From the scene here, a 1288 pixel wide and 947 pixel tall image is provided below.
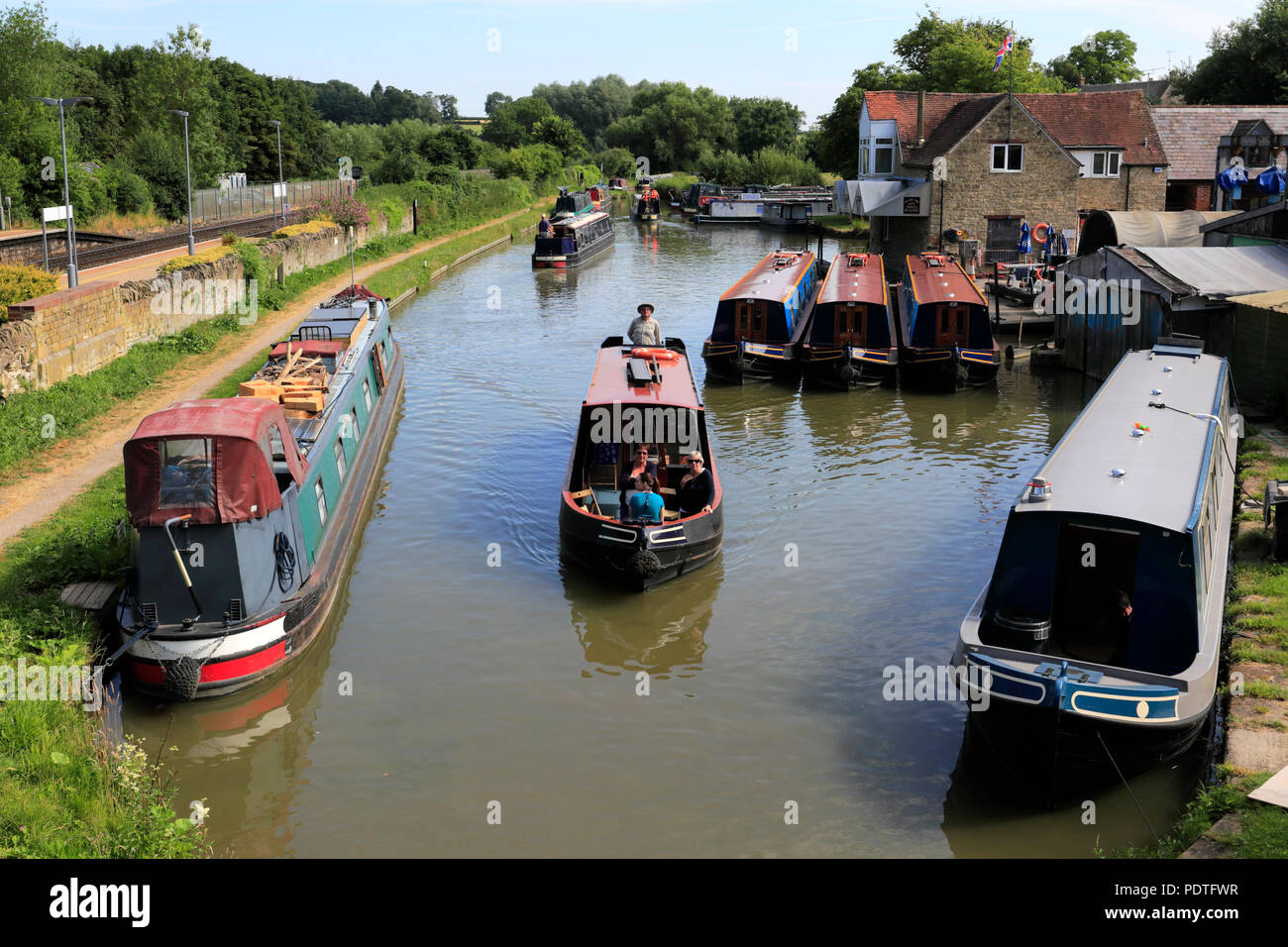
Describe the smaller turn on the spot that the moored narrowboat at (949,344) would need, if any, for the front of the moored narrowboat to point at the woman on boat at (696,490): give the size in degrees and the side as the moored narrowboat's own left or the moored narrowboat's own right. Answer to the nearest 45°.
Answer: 0° — it already faces them

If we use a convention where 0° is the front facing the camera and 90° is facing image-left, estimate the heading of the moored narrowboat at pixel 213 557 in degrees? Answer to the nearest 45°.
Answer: approximately 225°

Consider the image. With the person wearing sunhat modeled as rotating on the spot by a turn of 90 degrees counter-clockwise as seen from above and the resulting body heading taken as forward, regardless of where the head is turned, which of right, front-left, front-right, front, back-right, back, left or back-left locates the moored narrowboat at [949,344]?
front-left

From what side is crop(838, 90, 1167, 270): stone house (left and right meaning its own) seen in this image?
front

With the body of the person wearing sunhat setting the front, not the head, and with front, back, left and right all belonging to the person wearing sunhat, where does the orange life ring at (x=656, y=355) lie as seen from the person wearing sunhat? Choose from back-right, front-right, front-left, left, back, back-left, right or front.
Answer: front

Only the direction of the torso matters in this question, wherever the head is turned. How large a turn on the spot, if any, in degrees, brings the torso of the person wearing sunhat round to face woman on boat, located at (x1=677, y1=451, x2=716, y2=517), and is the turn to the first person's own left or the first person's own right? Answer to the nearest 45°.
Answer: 0° — they already face them

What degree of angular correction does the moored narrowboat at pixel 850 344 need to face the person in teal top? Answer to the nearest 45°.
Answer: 0° — it already faces them

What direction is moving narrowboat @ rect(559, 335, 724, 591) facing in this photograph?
toward the camera

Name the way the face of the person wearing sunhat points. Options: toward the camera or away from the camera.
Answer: toward the camera

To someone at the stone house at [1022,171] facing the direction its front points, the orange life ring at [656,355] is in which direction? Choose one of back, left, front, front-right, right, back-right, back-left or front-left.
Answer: front

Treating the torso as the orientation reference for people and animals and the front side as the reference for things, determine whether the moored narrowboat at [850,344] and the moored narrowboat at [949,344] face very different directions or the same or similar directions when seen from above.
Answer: same or similar directions

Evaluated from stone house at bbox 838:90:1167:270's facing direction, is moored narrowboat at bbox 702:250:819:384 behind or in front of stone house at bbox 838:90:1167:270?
in front
